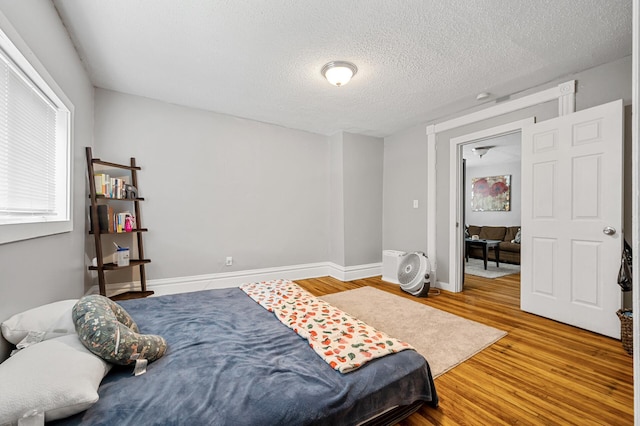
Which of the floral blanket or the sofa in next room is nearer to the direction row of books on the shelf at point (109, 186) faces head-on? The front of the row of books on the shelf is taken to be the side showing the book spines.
the floral blanket

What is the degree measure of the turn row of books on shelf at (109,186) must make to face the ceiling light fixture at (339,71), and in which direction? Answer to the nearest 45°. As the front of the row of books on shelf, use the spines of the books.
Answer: approximately 45° to its left

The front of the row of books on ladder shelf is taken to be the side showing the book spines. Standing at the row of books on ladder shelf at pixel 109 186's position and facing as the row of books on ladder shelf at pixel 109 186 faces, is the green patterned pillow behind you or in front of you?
in front

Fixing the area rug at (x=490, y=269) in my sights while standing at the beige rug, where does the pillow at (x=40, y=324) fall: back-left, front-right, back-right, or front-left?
back-left

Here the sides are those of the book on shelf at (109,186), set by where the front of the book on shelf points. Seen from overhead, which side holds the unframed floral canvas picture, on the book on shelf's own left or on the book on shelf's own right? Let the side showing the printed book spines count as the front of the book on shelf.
on the book on shelf's own left

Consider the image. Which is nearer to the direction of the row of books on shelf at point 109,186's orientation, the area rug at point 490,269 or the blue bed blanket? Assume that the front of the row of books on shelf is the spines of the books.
the blue bed blanket

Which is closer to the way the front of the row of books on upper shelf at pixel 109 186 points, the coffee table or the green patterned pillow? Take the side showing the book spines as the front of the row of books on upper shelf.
the green patterned pillow

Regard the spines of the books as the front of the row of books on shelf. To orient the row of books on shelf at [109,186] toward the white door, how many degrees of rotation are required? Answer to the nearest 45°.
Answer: approximately 45° to its left

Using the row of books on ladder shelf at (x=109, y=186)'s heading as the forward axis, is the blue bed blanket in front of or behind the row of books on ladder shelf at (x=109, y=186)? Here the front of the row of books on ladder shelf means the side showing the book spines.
in front

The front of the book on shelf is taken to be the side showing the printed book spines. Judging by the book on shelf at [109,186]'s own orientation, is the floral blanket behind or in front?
in front

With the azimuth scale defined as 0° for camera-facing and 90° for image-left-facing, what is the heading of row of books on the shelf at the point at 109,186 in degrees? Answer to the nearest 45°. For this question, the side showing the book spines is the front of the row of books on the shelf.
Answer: approximately 0°

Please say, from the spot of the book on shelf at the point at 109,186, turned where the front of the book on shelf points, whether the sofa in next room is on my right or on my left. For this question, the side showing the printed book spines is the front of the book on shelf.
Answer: on my left

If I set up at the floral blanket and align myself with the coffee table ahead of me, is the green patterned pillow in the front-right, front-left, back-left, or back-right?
back-left
